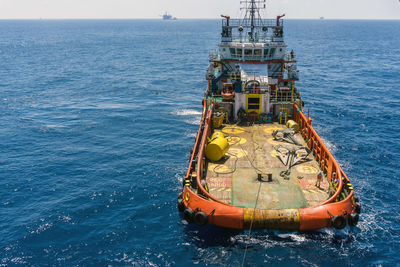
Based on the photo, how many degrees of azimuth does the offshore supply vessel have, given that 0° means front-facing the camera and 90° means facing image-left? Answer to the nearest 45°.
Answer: approximately 180°
